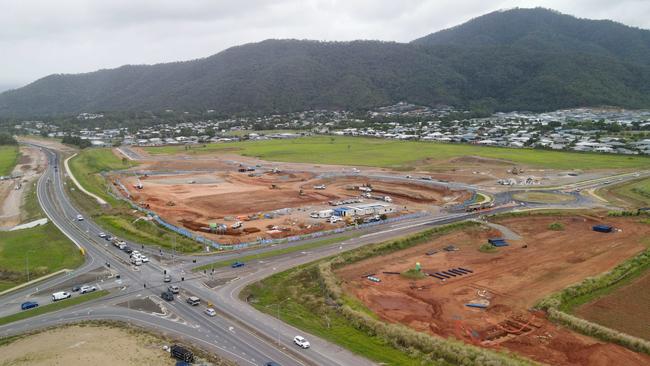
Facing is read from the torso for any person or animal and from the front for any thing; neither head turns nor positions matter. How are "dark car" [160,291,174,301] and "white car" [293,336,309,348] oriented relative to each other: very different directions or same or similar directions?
very different directions

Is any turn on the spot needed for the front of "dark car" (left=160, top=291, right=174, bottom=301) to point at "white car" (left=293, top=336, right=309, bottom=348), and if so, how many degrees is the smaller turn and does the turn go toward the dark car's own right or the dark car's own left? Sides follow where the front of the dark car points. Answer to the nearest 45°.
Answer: approximately 180°

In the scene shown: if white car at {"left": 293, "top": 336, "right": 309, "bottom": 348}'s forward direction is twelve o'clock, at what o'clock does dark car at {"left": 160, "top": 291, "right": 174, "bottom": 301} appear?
The dark car is roughly at 6 o'clock from the white car.

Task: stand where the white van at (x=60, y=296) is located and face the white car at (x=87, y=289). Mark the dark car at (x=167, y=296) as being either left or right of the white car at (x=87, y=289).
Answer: right

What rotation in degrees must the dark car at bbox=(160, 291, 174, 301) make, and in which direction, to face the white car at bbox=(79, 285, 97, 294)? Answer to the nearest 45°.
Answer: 0° — it already faces it

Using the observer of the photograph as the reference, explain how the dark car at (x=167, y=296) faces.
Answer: facing away from the viewer and to the left of the viewer

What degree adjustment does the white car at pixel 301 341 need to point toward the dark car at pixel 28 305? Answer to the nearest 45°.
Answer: approximately 135° to its right

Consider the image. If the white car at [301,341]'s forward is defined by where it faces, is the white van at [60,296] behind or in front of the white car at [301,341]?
behind
